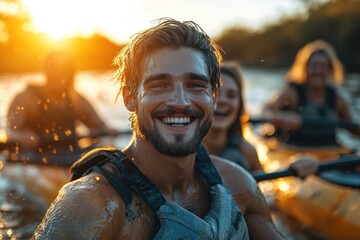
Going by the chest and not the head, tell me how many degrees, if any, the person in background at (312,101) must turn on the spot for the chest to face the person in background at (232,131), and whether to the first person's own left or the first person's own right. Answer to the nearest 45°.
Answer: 0° — they already face them

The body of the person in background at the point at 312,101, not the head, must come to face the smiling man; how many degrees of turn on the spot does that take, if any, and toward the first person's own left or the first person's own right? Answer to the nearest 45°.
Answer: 0° — they already face them

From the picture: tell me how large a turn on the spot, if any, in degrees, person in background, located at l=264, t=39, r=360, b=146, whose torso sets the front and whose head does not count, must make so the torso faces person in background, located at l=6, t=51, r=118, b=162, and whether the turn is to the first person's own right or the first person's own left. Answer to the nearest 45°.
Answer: approximately 45° to the first person's own right

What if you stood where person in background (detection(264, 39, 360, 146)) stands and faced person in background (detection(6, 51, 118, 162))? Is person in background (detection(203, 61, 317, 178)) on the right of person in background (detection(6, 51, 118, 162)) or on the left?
left

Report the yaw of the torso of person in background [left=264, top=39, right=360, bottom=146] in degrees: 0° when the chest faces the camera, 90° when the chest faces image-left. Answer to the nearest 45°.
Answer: approximately 0°
